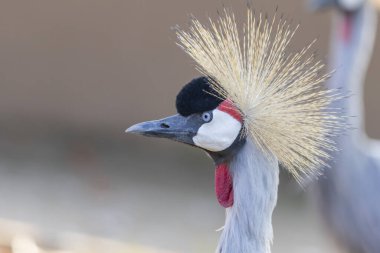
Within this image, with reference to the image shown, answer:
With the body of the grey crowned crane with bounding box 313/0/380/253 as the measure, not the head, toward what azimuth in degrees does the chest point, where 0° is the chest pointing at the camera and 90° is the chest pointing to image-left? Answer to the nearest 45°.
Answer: approximately 90°

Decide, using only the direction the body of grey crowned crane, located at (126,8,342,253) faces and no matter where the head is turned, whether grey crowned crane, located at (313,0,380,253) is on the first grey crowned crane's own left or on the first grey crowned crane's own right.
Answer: on the first grey crowned crane's own right

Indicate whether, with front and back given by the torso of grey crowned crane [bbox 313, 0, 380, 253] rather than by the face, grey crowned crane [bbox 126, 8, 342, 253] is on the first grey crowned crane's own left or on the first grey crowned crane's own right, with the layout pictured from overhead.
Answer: on the first grey crowned crane's own left

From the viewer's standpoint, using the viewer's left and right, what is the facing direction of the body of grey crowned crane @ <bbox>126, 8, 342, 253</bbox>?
facing to the left of the viewer
